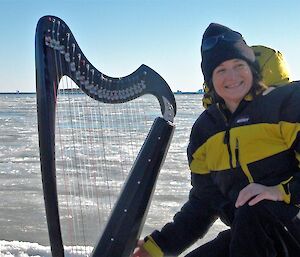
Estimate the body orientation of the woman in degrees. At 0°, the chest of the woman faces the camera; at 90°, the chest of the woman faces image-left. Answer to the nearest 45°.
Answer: approximately 45°
